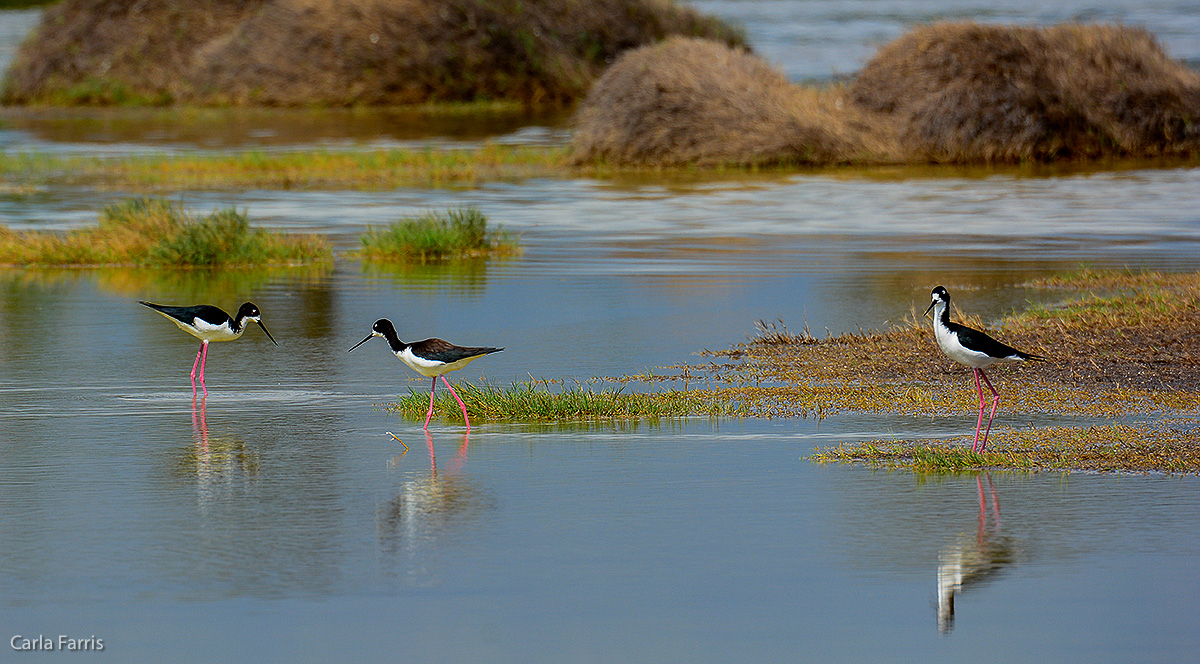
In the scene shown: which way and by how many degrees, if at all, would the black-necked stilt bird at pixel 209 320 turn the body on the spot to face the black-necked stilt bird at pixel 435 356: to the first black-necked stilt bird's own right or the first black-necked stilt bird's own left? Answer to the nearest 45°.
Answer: approximately 45° to the first black-necked stilt bird's own right

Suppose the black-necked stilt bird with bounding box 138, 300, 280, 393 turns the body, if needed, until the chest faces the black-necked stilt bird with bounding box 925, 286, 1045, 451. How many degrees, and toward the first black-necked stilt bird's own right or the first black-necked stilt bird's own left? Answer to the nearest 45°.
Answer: approximately 45° to the first black-necked stilt bird's own right

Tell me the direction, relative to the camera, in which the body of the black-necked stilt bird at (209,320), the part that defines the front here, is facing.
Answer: to the viewer's right

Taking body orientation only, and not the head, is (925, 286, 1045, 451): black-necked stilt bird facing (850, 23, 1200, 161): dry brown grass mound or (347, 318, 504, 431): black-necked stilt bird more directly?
the black-necked stilt bird

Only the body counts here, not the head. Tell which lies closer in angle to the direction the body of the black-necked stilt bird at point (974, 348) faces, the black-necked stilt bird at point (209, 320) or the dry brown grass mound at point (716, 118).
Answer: the black-necked stilt bird

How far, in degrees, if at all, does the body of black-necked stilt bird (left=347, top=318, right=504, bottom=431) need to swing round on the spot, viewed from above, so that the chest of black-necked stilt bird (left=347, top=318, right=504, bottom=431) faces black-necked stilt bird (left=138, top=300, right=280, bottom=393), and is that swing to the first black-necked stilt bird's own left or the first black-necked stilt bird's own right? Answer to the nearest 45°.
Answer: approximately 45° to the first black-necked stilt bird's own right

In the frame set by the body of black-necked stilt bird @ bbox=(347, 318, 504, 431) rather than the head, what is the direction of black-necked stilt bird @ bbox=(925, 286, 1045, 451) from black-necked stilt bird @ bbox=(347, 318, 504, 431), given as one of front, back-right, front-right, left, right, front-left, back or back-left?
back

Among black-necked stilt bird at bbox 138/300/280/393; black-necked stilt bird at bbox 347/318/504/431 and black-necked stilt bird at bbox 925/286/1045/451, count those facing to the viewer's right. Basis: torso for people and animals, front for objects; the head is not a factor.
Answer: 1

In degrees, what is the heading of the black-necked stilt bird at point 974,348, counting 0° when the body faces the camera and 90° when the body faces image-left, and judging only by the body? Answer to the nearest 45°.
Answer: approximately 90°

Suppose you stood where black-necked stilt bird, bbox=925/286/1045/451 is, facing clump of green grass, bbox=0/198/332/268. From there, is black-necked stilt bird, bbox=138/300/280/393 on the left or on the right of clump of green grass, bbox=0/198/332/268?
left

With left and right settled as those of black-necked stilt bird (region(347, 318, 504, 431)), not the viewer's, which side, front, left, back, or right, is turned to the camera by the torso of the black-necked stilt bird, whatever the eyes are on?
left

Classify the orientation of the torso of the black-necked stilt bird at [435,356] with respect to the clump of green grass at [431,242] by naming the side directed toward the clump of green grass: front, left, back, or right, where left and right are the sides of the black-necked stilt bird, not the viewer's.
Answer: right

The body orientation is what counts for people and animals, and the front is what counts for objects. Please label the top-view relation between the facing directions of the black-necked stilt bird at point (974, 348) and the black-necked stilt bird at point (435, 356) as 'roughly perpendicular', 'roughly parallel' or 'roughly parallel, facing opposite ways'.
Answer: roughly parallel

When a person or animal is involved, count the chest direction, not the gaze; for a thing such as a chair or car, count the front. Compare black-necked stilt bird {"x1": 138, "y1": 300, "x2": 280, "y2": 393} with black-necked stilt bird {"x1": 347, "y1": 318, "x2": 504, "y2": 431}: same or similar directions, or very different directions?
very different directions

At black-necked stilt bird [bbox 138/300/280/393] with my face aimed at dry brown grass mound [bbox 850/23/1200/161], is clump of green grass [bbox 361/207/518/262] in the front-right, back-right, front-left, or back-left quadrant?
front-left
